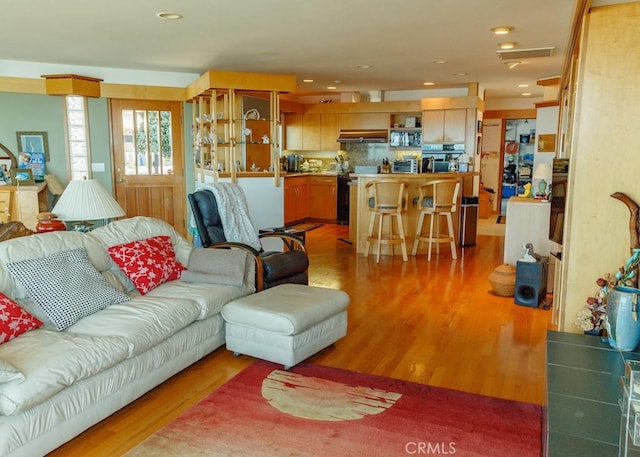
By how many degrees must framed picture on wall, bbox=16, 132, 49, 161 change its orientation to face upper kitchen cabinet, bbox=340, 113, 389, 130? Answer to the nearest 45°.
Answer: approximately 90° to its left

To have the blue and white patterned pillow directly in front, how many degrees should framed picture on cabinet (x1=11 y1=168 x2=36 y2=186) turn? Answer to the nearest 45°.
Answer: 0° — it already faces it

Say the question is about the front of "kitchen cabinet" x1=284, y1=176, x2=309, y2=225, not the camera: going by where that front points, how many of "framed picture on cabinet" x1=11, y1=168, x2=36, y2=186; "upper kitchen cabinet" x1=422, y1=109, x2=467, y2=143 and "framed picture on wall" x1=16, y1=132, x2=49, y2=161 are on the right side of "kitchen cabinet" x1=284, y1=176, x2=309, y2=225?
2

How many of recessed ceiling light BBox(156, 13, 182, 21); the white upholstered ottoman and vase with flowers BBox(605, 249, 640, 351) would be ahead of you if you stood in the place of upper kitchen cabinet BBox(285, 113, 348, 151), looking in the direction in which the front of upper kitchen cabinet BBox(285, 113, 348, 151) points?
3

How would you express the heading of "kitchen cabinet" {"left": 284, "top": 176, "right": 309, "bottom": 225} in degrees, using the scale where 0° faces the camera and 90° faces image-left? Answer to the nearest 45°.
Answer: approximately 315°

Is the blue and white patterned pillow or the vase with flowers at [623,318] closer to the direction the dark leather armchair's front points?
the vase with flowers

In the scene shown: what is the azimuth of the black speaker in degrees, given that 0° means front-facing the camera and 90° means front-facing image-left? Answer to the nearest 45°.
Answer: approximately 45°

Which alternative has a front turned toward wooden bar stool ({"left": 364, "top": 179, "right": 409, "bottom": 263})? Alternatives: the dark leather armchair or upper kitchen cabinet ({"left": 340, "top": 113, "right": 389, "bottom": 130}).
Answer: the upper kitchen cabinet

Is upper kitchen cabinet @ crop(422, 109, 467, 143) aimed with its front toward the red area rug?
yes
